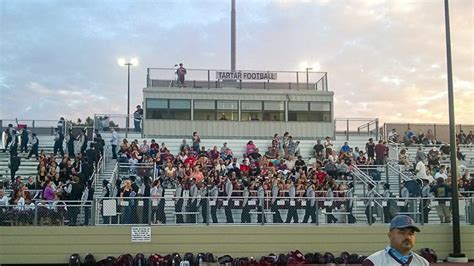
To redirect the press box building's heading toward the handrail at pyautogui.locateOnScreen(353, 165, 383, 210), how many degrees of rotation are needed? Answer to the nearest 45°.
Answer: approximately 45° to its left

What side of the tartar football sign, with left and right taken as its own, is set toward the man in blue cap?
front

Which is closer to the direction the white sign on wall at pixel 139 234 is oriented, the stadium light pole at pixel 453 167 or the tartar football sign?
the stadium light pole

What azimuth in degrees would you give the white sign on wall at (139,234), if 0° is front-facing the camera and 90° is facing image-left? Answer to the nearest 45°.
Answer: approximately 0°

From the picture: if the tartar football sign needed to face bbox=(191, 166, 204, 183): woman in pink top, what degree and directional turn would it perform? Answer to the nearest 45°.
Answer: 0° — it already faces them

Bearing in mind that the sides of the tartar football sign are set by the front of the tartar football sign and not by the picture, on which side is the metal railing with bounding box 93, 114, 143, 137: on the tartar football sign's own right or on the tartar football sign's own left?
on the tartar football sign's own right

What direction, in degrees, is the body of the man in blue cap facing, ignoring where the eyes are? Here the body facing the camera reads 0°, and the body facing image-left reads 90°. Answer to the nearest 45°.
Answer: approximately 315°

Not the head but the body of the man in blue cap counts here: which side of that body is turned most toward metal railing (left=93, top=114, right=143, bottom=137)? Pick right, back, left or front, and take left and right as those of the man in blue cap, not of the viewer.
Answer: back

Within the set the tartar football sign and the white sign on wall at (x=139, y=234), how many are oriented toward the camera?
2

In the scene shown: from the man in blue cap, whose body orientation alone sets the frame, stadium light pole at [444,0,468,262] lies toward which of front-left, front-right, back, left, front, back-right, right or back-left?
back-left

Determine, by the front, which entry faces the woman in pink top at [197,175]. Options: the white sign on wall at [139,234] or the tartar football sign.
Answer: the tartar football sign

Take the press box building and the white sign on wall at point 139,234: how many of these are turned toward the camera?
2

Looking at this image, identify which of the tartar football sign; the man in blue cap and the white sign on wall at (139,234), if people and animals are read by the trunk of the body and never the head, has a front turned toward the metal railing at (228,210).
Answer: the tartar football sign

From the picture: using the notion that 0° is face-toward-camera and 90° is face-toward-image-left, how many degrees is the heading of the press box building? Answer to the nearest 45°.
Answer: approximately 0°

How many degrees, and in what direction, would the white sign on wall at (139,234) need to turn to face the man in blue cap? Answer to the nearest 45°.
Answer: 0° — it already faces them

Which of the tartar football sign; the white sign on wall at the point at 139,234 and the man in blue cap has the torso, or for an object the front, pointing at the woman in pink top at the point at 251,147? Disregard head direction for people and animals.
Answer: the tartar football sign
